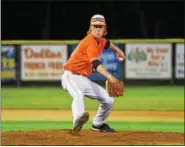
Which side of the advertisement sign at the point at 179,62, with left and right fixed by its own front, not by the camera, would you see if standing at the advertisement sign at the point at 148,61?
right

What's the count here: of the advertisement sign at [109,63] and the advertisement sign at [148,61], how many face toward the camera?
2

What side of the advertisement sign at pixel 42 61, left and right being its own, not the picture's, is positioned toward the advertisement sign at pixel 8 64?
right

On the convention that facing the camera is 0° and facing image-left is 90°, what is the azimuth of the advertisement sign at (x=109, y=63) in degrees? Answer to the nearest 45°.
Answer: approximately 0°

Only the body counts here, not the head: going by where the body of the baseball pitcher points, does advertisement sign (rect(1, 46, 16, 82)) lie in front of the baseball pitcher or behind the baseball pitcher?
behind

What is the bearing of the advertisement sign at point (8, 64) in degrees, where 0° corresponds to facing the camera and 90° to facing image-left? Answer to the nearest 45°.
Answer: approximately 0°

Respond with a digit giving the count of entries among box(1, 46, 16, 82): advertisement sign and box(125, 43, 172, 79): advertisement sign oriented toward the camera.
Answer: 2

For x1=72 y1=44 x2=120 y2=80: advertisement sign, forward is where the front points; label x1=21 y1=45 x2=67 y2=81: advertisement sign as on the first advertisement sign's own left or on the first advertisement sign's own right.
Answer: on the first advertisement sign's own right

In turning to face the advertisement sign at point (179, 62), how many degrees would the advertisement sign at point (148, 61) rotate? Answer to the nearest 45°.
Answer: approximately 90° to its left

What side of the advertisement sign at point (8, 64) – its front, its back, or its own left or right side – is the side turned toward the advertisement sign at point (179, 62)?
left
